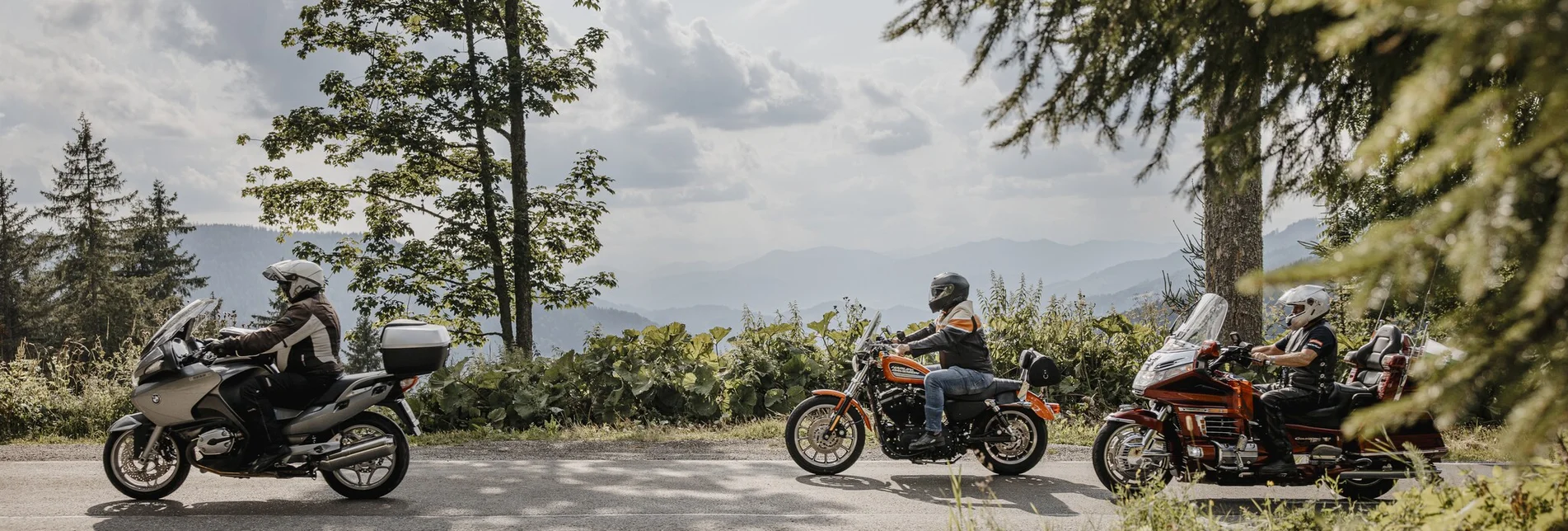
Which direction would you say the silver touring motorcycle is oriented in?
to the viewer's left

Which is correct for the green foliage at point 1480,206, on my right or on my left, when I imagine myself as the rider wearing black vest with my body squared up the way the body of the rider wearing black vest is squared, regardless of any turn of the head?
on my left

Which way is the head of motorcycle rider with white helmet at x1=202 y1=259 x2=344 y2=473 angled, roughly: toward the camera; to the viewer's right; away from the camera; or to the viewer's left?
to the viewer's left

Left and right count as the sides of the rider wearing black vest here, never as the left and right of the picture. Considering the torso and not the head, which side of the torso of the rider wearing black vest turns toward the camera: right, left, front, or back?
left

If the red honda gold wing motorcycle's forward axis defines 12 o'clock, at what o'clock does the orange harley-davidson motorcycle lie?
The orange harley-davidson motorcycle is roughly at 12 o'clock from the red honda gold wing motorcycle.

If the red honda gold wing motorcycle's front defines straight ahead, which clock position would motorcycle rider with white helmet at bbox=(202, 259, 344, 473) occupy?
The motorcycle rider with white helmet is roughly at 11 o'clock from the red honda gold wing motorcycle.

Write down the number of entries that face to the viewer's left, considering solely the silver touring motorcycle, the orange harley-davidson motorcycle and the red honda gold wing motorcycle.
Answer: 3

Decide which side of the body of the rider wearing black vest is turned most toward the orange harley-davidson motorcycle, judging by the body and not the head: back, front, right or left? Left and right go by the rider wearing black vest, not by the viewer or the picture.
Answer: front

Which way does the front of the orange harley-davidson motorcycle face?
to the viewer's left

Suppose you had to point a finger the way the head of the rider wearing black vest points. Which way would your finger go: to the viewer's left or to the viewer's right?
to the viewer's left

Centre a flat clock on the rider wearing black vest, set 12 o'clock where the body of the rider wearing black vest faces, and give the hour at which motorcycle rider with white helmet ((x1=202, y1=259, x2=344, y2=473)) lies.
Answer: The motorcycle rider with white helmet is roughly at 11 o'clock from the rider wearing black vest.

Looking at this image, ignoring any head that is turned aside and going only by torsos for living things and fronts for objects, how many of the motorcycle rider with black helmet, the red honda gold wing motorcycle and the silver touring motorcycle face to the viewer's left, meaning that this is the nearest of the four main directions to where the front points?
3

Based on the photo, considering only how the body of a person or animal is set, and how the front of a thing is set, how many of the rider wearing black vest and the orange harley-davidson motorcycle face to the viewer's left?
2

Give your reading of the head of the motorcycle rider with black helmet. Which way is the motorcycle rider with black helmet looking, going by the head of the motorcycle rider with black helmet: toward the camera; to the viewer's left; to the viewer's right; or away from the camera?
to the viewer's left

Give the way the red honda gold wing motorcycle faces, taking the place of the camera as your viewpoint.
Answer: facing to the left of the viewer

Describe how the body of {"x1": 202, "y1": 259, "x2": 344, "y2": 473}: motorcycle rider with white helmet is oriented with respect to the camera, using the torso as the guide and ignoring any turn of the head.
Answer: to the viewer's left

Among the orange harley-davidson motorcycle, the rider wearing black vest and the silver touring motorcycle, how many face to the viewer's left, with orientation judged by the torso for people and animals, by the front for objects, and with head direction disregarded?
3
